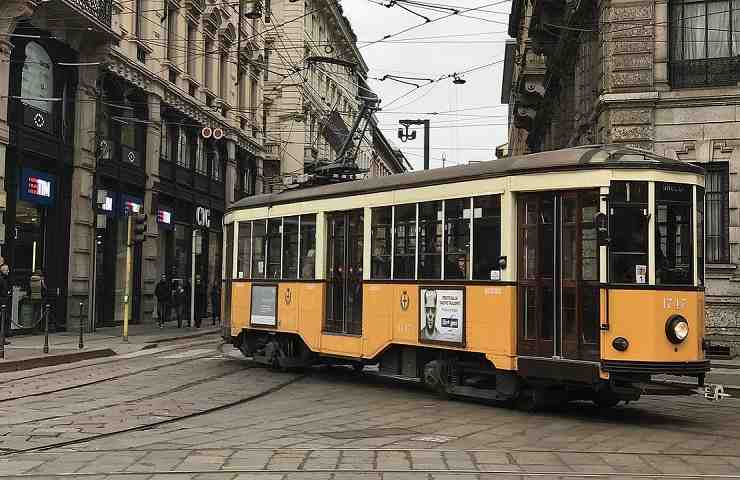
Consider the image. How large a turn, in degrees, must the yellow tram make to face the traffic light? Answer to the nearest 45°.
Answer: approximately 180°

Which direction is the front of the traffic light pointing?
toward the camera

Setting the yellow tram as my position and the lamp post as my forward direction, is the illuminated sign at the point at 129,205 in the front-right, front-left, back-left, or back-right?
front-left

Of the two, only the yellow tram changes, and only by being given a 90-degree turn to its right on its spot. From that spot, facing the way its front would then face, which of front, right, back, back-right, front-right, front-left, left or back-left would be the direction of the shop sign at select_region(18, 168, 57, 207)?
right

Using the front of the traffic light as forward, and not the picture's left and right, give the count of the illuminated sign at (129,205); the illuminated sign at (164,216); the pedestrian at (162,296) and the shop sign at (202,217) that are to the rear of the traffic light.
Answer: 4

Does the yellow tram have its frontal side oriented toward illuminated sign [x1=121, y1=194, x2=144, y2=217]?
no

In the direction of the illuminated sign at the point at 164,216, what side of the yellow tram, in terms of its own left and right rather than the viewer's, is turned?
back

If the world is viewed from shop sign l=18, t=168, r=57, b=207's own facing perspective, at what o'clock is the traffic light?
The traffic light is roughly at 11 o'clock from the shop sign.

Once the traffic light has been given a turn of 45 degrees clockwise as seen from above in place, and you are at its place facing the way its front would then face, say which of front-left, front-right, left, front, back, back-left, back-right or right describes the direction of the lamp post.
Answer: back

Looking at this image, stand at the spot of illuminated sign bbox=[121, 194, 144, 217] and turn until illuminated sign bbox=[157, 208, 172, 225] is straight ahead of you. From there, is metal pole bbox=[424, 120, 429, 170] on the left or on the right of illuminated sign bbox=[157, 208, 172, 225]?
right

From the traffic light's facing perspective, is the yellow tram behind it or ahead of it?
ahead

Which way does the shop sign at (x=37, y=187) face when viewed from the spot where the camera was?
facing the viewer and to the right of the viewer

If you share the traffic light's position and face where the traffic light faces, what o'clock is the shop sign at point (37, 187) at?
The shop sign is roughly at 3 o'clock from the traffic light.

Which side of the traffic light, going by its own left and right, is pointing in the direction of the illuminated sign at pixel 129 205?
back

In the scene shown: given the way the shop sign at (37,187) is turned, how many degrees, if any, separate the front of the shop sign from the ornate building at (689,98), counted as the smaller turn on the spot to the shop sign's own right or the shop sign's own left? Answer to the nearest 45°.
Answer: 0° — it already faces it

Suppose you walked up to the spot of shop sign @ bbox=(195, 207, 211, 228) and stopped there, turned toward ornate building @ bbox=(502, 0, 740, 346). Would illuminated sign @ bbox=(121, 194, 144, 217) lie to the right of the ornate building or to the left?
right

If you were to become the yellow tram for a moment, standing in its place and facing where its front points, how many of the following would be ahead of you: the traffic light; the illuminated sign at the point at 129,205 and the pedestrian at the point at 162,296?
0

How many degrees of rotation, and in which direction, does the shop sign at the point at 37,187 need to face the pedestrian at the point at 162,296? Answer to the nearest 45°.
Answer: approximately 90° to its left

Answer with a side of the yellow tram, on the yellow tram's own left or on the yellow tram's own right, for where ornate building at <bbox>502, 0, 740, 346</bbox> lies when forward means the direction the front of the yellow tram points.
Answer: on the yellow tram's own left
